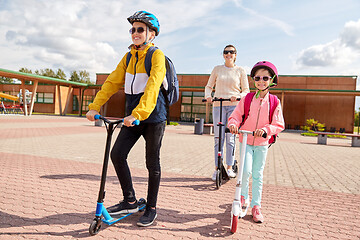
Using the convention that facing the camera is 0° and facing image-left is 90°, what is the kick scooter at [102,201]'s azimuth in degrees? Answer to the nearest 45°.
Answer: approximately 45°

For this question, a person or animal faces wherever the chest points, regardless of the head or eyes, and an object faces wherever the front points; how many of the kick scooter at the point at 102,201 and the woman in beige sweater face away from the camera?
0

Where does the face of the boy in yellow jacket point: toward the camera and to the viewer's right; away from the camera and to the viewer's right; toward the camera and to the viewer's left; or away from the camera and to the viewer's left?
toward the camera and to the viewer's left

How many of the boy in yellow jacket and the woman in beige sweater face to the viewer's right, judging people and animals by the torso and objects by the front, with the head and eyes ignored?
0

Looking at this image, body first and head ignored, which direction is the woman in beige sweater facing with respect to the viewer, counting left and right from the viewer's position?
facing the viewer

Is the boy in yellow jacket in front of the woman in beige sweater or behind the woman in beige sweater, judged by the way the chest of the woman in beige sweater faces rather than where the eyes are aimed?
in front

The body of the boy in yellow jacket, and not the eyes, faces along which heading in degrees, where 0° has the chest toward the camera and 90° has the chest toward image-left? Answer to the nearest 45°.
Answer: approximately 45°

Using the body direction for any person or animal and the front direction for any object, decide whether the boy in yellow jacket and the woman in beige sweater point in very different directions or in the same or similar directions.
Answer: same or similar directions

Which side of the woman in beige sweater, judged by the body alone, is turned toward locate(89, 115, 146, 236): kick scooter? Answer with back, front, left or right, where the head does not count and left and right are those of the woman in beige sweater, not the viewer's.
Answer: front

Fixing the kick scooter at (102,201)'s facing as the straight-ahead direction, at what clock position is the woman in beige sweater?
The woman in beige sweater is roughly at 6 o'clock from the kick scooter.

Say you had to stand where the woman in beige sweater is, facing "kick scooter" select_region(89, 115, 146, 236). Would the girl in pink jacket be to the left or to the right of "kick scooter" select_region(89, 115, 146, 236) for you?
left

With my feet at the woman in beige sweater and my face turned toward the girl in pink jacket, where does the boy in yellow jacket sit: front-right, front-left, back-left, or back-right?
front-right

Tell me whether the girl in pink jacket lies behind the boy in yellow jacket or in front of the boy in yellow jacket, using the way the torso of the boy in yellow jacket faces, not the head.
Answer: behind
